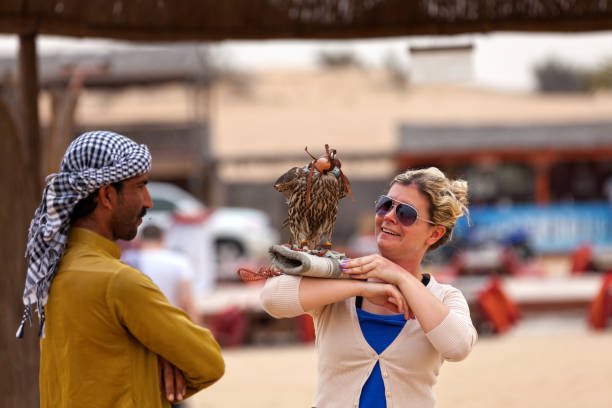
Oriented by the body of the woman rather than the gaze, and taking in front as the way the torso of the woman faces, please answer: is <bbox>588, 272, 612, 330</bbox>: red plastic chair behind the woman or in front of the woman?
behind

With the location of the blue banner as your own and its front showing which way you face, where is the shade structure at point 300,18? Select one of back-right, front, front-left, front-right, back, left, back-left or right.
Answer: front

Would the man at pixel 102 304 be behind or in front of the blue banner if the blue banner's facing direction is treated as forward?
in front

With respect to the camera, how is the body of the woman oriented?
toward the camera

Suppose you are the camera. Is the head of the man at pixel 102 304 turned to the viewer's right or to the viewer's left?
to the viewer's right

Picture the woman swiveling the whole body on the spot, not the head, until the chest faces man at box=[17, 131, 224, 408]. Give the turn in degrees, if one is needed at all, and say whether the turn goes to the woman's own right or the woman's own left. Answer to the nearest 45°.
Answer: approximately 90° to the woman's own right

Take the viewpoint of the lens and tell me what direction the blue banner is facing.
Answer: facing the viewer

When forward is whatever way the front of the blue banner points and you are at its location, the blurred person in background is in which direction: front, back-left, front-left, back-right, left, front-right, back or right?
front

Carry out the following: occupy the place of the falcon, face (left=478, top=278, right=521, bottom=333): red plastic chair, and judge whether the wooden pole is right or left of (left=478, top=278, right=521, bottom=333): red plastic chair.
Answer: left

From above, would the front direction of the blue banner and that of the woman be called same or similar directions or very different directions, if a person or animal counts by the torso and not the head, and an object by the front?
same or similar directions

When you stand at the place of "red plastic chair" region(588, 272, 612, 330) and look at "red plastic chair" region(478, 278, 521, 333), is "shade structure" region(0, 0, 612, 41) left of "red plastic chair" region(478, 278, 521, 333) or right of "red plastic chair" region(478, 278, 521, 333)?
left

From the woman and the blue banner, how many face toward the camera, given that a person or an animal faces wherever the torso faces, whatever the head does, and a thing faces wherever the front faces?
2

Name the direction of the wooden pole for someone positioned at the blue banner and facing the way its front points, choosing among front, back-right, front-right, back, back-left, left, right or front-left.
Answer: front

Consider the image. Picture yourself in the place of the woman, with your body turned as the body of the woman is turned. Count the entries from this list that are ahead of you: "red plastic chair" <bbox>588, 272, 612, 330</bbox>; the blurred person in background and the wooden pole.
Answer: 0

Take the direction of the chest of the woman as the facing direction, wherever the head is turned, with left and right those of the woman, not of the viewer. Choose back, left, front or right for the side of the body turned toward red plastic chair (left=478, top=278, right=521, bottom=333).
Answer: back
